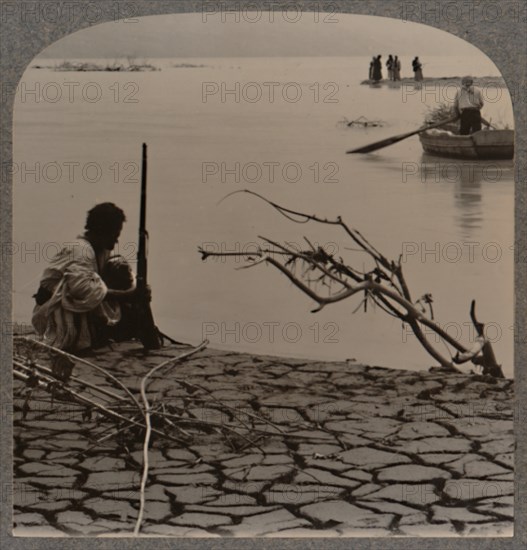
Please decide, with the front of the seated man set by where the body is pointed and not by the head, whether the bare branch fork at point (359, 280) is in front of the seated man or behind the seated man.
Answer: in front

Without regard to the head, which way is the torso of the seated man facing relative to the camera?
to the viewer's right

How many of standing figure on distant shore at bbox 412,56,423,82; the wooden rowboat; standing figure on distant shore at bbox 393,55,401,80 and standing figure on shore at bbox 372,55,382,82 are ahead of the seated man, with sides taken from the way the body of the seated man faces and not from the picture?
4

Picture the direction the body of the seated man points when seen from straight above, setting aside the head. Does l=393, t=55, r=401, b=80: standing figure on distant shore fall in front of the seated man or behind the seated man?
in front

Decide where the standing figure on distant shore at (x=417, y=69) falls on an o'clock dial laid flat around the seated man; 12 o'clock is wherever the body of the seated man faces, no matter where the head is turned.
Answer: The standing figure on distant shore is roughly at 12 o'clock from the seated man.
